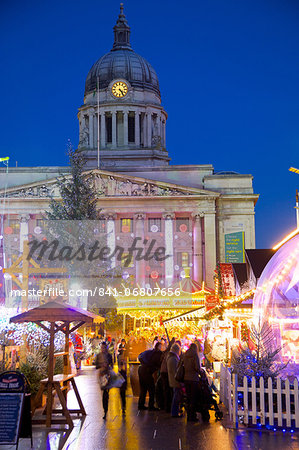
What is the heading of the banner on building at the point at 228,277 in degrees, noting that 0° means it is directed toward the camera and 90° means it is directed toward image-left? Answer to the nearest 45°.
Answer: approximately 0°

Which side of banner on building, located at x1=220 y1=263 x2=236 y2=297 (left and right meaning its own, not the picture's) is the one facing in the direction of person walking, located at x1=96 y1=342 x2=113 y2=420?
front

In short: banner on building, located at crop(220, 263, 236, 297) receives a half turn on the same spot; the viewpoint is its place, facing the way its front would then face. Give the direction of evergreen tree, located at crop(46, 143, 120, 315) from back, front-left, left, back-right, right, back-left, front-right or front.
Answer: front-left

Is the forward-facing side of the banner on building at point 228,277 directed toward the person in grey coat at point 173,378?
yes

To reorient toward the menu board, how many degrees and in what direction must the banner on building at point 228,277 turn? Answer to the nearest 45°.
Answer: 0° — it already faces it

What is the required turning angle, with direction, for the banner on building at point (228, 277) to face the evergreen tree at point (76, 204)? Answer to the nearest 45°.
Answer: approximately 135° to its right

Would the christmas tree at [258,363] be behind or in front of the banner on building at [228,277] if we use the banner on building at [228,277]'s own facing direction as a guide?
in front

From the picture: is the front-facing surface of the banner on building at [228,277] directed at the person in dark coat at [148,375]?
yes

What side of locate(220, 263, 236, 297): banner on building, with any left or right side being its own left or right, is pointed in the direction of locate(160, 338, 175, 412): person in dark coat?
front

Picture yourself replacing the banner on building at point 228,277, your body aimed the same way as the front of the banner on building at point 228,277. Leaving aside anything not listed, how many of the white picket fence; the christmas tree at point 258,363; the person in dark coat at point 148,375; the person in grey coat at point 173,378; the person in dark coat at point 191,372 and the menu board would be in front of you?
6

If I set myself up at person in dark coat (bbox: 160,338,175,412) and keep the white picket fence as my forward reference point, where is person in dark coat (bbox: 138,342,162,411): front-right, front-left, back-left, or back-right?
back-right

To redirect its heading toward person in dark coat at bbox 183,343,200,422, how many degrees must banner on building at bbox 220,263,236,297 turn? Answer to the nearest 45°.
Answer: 0° — it already faces them

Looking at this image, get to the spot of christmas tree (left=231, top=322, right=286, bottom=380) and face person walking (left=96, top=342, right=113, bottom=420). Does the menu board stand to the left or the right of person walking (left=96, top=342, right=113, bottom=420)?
left

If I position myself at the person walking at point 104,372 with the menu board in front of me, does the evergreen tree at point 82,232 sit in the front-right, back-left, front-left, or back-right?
back-right
